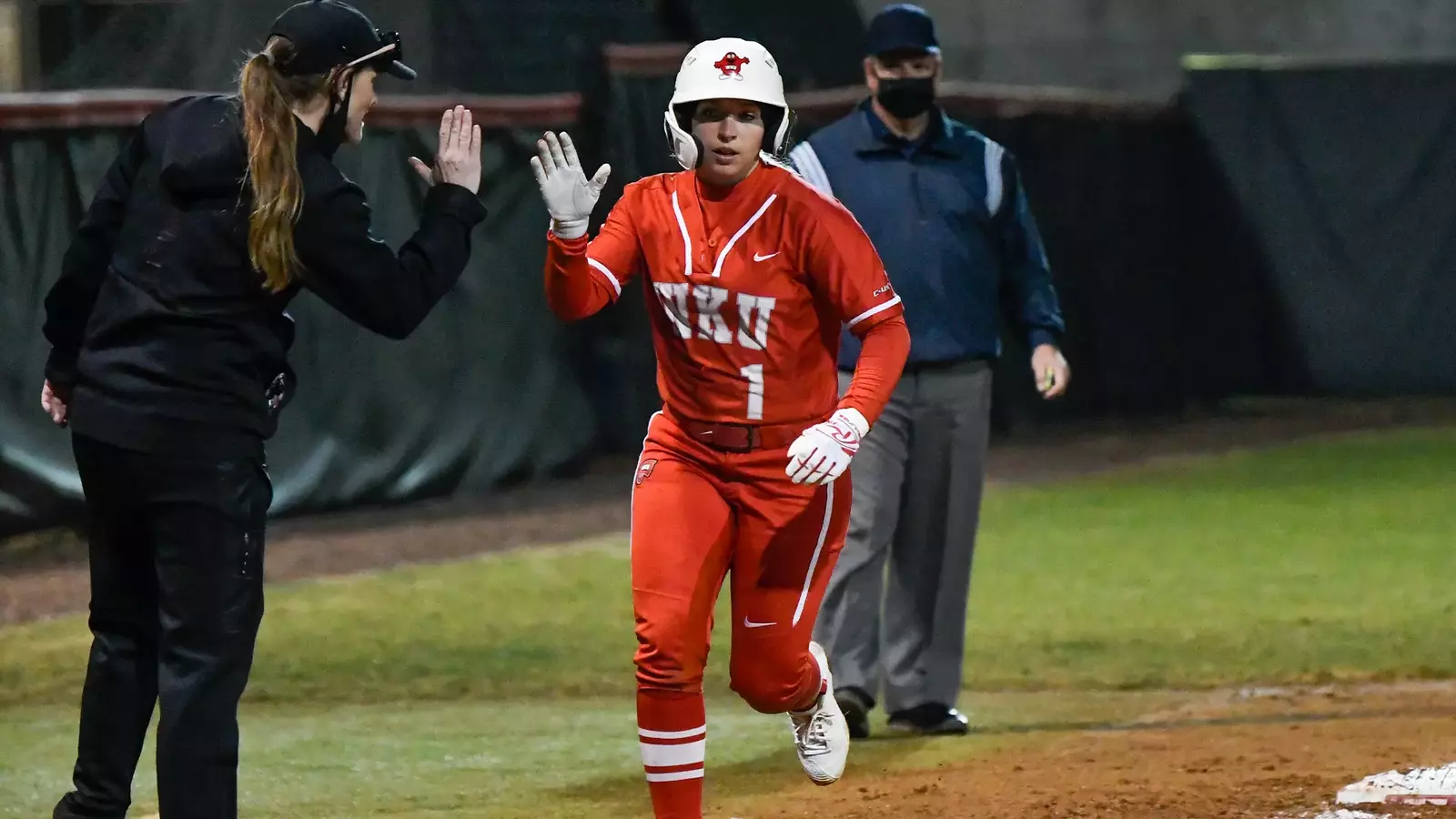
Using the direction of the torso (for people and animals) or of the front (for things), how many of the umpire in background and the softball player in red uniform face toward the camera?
2

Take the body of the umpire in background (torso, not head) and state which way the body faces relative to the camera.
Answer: toward the camera

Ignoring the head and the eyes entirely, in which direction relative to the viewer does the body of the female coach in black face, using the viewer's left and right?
facing away from the viewer and to the right of the viewer

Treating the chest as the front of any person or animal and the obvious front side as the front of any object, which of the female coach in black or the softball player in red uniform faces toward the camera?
the softball player in red uniform

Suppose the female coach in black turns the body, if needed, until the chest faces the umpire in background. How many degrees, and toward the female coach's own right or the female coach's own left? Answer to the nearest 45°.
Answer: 0° — they already face them

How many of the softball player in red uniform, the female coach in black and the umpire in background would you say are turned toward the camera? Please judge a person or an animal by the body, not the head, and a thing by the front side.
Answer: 2

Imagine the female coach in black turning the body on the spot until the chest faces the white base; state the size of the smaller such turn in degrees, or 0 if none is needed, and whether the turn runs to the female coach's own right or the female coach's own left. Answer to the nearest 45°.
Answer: approximately 45° to the female coach's own right

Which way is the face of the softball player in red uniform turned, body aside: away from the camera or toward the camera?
toward the camera

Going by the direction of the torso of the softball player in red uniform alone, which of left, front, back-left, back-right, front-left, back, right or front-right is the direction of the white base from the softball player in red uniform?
left

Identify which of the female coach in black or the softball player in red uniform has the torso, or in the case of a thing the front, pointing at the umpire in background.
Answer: the female coach in black

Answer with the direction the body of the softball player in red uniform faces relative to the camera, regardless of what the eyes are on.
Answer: toward the camera

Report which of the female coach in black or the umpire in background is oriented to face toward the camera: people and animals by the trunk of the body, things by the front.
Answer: the umpire in background

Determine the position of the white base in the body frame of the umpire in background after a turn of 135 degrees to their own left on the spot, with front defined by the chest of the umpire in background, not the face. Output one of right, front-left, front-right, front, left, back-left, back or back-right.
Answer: right
